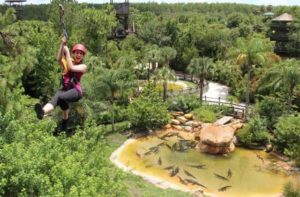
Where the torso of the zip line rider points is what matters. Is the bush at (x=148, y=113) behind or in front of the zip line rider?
behind

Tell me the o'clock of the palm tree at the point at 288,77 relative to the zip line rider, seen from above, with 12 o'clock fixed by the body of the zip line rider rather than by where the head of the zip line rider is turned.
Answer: The palm tree is roughly at 6 o'clock from the zip line rider.

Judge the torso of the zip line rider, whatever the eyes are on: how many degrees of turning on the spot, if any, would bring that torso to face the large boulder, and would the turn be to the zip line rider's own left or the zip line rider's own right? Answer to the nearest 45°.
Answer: approximately 180°

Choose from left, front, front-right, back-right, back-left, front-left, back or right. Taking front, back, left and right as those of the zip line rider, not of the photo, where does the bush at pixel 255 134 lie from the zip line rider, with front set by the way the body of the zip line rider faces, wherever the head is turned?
back

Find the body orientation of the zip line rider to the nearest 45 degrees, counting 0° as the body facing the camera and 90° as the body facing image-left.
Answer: approximately 45°

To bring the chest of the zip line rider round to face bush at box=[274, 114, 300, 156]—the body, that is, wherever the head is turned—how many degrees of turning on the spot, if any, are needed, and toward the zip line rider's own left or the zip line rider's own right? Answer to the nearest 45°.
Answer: approximately 180°

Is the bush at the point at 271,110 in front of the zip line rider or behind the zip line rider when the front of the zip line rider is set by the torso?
behind

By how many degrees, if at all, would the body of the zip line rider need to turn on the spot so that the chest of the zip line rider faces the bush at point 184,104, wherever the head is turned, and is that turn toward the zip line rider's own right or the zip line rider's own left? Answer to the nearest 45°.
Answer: approximately 180°

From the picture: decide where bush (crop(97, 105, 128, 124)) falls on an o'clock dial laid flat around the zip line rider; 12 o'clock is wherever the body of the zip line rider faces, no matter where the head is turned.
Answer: The bush is roughly at 5 o'clock from the zip line rider.
